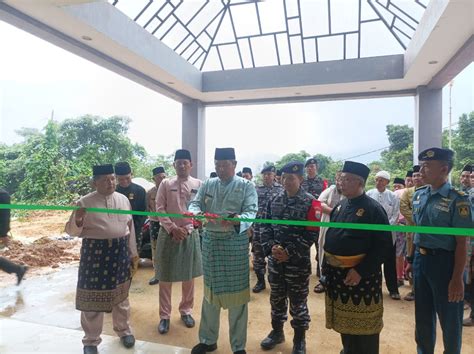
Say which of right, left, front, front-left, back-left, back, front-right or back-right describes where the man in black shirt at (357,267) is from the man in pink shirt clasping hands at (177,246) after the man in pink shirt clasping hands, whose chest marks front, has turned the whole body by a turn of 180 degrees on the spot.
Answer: back-right

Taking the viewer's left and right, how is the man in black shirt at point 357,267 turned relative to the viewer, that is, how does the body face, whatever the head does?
facing the viewer and to the left of the viewer

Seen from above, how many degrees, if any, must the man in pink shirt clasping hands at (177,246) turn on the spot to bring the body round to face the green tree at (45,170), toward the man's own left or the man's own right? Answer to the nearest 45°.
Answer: approximately 135° to the man's own right

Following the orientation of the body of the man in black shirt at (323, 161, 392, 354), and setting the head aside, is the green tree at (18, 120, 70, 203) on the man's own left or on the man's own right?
on the man's own right

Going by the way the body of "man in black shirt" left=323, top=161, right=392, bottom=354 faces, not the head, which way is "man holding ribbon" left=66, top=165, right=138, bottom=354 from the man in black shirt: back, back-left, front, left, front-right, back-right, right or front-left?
front-right

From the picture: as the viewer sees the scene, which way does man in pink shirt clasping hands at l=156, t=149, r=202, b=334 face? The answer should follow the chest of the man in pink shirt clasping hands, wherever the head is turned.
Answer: toward the camera

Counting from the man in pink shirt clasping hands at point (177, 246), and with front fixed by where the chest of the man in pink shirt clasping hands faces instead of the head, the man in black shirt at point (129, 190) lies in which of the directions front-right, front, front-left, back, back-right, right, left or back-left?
back-right
